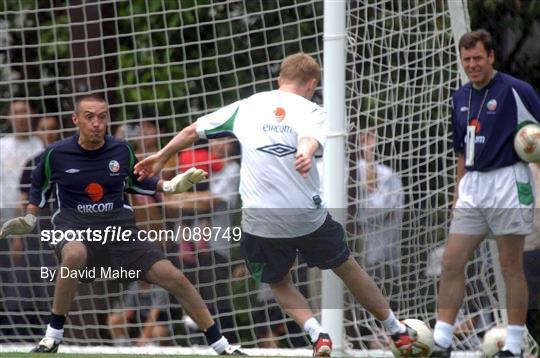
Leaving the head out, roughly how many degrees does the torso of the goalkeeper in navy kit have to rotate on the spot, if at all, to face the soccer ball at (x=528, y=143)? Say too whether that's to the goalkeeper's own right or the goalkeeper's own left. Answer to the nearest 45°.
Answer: approximately 45° to the goalkeeper's own left

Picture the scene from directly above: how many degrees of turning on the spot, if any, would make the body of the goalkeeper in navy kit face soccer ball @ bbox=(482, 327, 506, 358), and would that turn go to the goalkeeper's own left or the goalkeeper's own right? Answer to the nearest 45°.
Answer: approximately 45° to the goalkeeper's own left

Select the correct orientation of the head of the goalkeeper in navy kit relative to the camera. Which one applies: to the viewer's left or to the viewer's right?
to the viewer's right

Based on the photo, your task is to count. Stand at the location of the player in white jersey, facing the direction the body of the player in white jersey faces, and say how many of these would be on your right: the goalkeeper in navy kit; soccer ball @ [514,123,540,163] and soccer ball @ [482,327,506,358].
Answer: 2

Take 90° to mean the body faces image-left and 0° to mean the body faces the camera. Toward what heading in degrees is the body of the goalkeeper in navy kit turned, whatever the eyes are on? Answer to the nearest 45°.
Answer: approximately 0°

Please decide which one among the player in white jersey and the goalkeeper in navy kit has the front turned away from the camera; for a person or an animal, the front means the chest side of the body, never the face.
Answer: the player in white jersey

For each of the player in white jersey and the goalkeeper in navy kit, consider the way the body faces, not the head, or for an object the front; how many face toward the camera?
1

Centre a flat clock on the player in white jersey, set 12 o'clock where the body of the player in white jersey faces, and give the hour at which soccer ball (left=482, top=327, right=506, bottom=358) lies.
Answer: The soccer ball is roughly at 3 o'clock from the player in white jersey.

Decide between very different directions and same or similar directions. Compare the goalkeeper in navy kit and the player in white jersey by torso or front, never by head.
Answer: very different directions

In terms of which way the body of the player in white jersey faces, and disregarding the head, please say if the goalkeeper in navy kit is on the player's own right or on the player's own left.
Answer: on the player's own left

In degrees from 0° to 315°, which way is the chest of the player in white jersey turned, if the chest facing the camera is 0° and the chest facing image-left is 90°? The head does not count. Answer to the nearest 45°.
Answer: approximately 180°

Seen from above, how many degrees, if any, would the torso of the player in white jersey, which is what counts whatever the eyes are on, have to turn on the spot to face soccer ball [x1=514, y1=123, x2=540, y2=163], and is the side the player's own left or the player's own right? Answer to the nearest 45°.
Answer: approximately 90° to the player's own right
